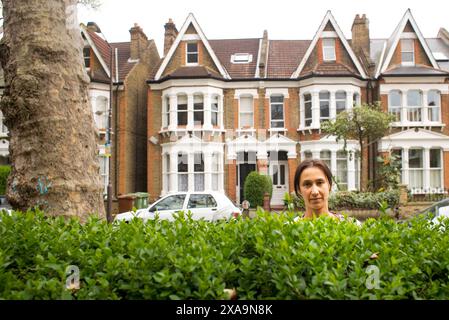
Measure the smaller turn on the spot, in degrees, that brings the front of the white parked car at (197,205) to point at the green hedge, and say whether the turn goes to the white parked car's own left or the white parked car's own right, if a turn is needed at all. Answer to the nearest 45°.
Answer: approximately 90° to the white parked car's own left

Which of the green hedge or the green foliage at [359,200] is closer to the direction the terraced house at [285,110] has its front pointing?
the green hedge

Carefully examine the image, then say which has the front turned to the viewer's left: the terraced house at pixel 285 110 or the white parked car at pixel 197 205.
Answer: the white parked car

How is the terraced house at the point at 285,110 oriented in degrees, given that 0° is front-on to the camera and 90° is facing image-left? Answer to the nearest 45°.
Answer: approximately 0°

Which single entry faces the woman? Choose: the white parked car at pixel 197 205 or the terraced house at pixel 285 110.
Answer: the terraced house

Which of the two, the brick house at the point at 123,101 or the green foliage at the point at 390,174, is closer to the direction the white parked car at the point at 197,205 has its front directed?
the brick house

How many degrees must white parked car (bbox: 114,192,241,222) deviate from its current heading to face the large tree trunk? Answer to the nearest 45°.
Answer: approximately 90° to its left

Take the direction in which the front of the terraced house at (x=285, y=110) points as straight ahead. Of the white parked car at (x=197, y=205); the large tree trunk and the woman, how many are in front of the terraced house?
3

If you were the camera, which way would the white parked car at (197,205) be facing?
facing to the left of the viewer

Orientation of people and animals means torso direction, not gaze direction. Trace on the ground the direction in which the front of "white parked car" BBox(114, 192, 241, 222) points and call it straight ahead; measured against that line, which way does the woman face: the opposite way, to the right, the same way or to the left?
to the left

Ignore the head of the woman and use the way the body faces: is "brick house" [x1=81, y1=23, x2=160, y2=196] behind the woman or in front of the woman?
behind

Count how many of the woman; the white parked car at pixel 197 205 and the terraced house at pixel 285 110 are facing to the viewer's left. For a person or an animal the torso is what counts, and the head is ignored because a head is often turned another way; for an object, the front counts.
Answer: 1

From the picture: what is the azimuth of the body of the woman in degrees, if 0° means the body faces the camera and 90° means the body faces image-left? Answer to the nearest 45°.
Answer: approximately 0°
